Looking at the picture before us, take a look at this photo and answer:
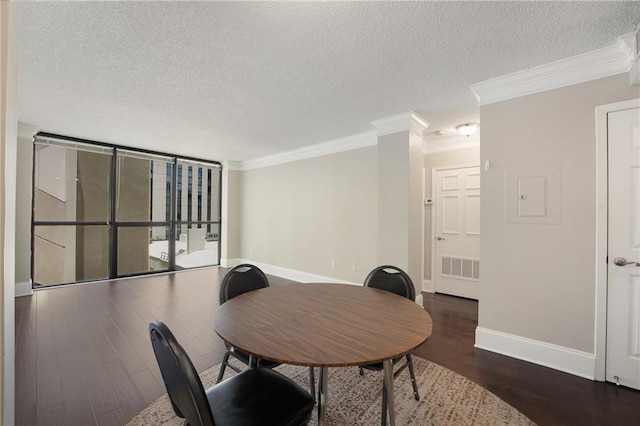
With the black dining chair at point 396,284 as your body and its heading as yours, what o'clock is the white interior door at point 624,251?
The white interior door is roughly at 7 o'clock from the black dining chair.

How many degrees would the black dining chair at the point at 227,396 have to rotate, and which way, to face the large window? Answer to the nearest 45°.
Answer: approximately 90° to its left

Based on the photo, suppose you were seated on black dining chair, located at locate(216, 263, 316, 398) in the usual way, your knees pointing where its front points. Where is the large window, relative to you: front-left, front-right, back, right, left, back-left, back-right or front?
back

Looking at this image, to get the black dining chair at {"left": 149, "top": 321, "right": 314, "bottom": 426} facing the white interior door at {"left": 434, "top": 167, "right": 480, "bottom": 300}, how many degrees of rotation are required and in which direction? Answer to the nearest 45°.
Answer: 0° — it already faces it

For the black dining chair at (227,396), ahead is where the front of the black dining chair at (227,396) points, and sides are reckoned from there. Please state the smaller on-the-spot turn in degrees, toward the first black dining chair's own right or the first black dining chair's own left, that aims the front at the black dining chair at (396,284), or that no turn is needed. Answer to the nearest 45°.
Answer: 0° — it already faces it

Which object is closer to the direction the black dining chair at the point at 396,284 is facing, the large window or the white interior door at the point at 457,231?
the large window

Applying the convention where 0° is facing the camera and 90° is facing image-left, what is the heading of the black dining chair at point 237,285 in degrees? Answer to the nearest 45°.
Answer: approximately 315°

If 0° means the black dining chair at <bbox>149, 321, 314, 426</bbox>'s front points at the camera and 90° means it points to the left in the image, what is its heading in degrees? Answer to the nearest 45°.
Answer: approximately 225°

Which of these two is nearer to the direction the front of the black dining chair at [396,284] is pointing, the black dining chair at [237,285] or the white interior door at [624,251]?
the black dining chair

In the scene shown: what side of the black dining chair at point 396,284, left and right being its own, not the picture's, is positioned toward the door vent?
back
